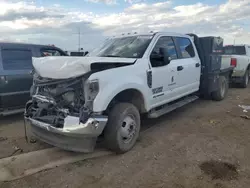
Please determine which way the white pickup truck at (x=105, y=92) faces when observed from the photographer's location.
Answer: facing the viewer and to the left of the viewer

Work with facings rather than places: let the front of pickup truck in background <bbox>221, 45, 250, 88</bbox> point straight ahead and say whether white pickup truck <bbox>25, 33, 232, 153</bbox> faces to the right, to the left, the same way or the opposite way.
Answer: the opposite way

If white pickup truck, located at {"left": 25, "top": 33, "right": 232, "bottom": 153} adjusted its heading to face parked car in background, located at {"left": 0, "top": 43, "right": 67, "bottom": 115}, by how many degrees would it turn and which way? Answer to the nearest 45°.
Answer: approximately 90° to its right

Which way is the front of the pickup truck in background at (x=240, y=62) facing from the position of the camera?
facing away from the viewer and to the right of the viewer

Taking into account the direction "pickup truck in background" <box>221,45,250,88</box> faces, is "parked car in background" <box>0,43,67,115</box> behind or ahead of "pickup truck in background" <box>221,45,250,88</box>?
behind

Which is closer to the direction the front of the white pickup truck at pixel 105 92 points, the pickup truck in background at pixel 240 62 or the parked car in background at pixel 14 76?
the parked car in background
